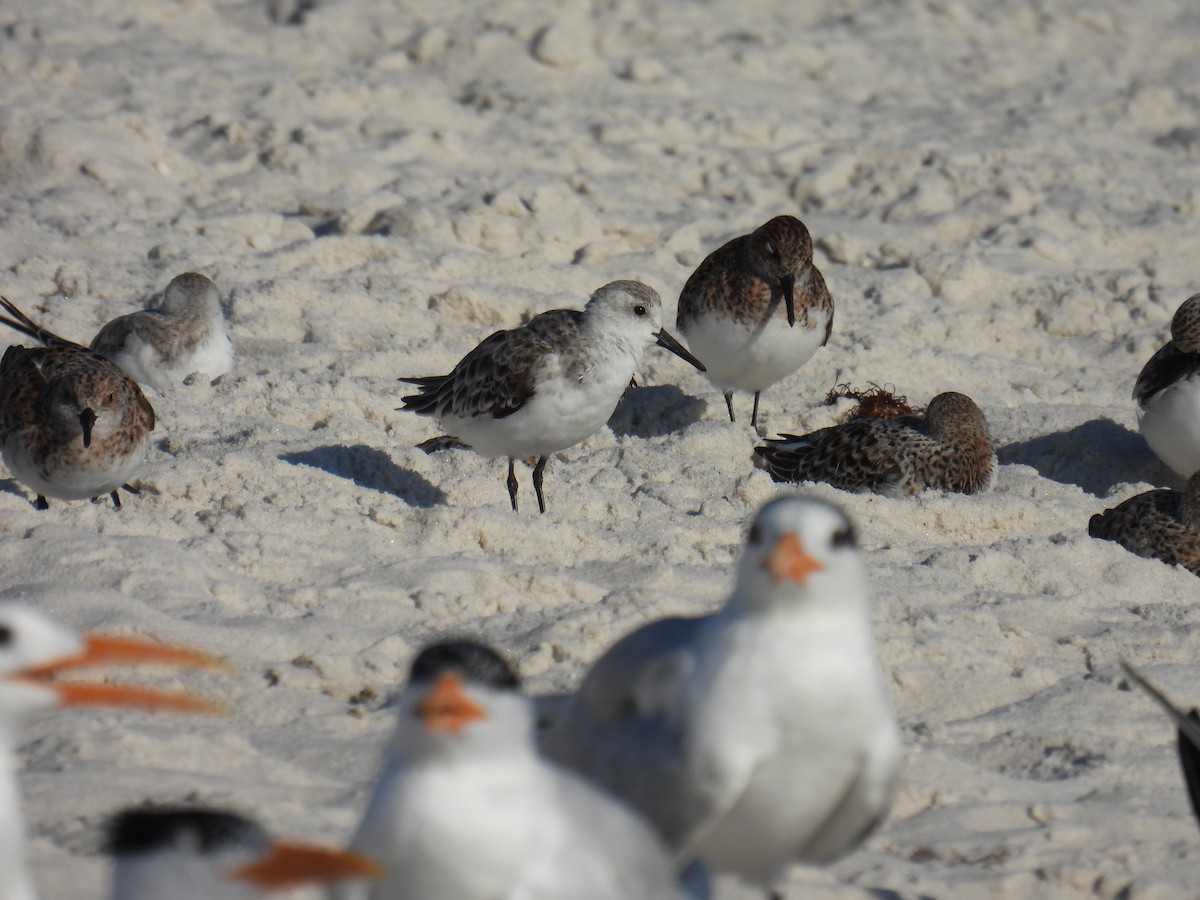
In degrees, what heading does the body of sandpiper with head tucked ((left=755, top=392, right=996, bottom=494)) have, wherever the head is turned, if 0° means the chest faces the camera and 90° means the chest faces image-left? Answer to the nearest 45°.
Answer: approximately 270°

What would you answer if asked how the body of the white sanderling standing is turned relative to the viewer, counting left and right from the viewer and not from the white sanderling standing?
facing to the right of the viewer

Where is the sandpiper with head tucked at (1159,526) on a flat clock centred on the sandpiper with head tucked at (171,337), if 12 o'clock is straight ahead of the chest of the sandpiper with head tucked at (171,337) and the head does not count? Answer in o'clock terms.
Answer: the sandpiper with head tucked at (1159,526) is roughly at 1 o'clock from the sandpiper with head tucked at (171,337).

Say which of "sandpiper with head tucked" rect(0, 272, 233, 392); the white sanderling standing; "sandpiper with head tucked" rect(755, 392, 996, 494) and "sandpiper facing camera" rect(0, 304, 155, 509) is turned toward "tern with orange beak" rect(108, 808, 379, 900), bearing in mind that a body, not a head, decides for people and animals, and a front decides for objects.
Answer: "sandpiper facing camera" rect(0, 304, 155, 509)

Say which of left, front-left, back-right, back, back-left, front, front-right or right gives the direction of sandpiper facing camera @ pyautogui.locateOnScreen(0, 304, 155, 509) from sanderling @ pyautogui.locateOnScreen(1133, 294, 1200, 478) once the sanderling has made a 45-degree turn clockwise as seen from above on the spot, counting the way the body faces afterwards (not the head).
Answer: front-right

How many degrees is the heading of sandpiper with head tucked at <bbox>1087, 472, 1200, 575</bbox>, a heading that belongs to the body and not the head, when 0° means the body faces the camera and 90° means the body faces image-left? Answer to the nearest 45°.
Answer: approximately 270°

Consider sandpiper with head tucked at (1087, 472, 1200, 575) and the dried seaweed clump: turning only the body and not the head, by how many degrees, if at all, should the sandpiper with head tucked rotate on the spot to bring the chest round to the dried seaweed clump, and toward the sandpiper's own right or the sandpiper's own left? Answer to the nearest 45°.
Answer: approximately 135° to the sandpiper's own left

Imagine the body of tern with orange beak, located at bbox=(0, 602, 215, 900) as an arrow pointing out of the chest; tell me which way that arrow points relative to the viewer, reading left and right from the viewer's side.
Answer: facing to the right of the viewer

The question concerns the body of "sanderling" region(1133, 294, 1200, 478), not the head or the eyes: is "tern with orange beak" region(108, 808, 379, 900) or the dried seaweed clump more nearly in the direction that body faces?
the tern with orange beak

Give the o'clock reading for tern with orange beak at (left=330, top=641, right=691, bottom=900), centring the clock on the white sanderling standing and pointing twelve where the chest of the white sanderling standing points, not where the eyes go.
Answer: The tern with orange beak is roughly at 3 o'clock from the white sanderling standing.
